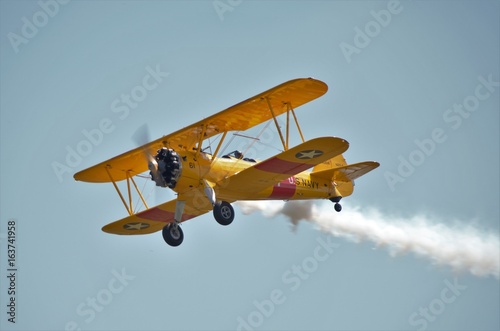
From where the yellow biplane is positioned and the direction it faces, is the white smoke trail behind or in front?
behind

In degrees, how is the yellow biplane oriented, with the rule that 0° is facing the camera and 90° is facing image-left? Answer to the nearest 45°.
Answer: approximately 45°
